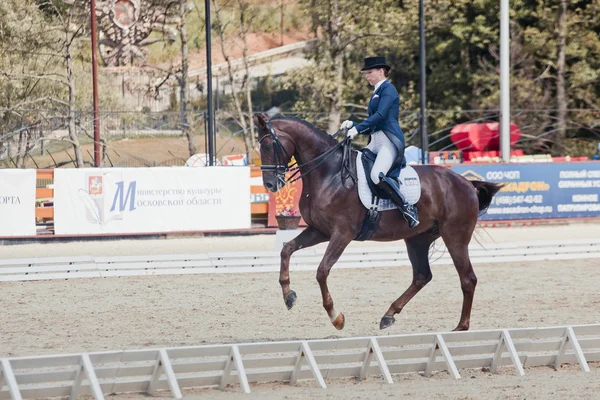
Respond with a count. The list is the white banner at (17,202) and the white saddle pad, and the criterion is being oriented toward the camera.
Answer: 1

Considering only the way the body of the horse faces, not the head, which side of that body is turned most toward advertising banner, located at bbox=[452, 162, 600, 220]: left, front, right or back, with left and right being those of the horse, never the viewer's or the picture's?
right

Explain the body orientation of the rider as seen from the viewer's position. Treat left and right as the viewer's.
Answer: facing to the left of the viewer

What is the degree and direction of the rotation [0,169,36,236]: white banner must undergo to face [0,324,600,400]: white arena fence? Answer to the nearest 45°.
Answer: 0° — it already faces it

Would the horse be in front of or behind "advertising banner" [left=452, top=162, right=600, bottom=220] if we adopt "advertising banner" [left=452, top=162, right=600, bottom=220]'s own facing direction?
in front

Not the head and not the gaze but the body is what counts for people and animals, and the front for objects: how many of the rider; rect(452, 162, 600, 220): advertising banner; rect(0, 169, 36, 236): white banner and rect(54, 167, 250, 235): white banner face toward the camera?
3

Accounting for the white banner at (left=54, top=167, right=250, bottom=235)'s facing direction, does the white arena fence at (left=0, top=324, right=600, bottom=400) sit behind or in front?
in front

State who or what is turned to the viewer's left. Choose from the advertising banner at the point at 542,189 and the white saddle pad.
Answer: the white saddle pad

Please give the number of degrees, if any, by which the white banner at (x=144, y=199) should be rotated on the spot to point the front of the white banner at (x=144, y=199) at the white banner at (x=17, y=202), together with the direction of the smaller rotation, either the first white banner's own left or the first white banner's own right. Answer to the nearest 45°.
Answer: approximately 90° to the first white banner's own right

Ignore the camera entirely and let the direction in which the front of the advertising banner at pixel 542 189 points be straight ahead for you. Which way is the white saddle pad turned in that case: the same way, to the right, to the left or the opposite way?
to the right

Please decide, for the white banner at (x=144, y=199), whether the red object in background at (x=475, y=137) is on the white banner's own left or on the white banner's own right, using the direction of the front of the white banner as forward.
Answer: on the white banner's own left
